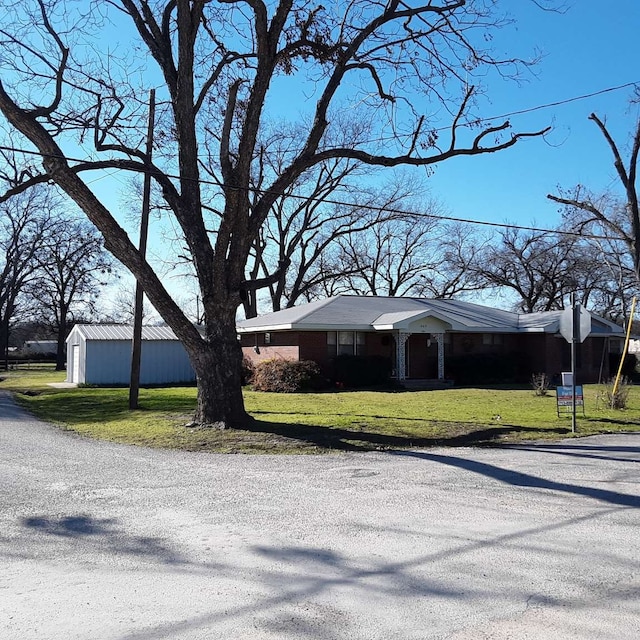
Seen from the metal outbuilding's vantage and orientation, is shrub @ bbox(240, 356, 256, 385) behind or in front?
behind

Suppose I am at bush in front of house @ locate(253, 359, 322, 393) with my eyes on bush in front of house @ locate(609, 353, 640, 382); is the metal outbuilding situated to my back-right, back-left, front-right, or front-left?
back-left

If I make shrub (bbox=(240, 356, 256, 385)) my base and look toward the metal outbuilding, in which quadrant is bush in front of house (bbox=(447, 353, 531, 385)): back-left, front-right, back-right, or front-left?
back-right

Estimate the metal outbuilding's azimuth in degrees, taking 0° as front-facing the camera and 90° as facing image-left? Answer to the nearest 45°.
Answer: approximately 90°

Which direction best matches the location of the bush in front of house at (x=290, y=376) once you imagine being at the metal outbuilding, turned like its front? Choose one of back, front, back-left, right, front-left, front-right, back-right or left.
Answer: back-left

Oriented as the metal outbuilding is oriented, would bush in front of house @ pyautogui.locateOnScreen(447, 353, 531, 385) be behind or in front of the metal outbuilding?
behind

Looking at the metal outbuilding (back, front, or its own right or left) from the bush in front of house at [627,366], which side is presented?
back

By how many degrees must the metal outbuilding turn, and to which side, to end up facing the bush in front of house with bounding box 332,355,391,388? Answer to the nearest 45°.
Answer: approximately 135° to its left
